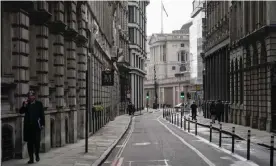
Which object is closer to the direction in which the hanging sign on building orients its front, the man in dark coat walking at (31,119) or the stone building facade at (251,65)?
the man in dark coat walking

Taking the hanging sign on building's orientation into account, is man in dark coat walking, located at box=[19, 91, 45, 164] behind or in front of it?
in front

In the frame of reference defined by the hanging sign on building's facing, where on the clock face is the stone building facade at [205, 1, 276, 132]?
The stone building facade is roughly at 10 o'clock from the hanging sign on building.

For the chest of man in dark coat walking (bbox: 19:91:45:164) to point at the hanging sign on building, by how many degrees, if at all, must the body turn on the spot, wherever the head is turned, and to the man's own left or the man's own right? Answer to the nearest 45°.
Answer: approximately 180°

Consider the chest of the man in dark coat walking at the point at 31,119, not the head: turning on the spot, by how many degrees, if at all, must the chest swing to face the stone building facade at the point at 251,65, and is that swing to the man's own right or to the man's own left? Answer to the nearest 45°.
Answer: approximately 135° to the man's own left

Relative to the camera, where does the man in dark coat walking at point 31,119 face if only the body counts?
toward the camera

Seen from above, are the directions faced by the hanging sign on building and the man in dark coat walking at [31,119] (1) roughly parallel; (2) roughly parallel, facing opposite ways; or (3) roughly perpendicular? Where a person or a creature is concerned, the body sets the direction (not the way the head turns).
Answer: roughly parallel

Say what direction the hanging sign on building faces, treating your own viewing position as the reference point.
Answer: facing the viewer
